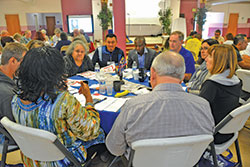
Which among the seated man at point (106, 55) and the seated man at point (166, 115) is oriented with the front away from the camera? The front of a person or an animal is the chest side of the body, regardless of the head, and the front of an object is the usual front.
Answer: the seated man at point (166, 115)

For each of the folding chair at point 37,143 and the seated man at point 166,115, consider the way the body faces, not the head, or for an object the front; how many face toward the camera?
0

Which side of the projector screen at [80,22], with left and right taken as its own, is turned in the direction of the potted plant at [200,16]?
left

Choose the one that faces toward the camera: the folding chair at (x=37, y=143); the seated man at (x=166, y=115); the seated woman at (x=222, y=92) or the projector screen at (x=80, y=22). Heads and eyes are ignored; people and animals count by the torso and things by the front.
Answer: the projector screen

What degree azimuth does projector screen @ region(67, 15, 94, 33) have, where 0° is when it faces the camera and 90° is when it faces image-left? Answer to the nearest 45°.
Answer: approximately 0°

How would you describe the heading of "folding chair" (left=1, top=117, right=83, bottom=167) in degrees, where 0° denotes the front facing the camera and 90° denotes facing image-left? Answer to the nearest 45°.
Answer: approximately 225°

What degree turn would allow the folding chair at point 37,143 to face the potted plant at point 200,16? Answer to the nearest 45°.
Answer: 0° — it already faces it

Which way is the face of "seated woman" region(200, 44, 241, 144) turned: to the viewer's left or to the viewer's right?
to the viewer's left

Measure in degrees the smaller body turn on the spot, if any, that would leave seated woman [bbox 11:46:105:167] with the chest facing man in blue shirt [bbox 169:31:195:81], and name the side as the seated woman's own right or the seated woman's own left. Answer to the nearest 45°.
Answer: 0° — they already face them

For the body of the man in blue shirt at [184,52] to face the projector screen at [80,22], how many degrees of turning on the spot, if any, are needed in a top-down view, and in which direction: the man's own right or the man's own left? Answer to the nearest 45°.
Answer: approximately 90° to the man's own right

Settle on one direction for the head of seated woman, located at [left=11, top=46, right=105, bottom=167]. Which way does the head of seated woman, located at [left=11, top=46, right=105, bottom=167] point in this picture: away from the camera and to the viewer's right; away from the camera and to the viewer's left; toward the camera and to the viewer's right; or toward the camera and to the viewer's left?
away from the camera and to the viewer's right

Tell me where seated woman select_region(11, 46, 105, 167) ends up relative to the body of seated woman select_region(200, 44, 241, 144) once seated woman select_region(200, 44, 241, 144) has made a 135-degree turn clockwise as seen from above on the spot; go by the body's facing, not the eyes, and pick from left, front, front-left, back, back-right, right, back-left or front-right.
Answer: back-right

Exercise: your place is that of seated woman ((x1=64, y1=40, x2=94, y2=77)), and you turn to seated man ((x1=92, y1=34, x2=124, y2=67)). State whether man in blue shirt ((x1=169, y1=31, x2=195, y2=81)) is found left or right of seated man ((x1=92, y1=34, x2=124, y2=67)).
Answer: right

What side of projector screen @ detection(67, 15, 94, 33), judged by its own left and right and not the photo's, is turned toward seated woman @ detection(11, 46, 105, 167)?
front

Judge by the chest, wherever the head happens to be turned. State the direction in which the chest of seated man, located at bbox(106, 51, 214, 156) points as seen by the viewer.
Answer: away from the camera
